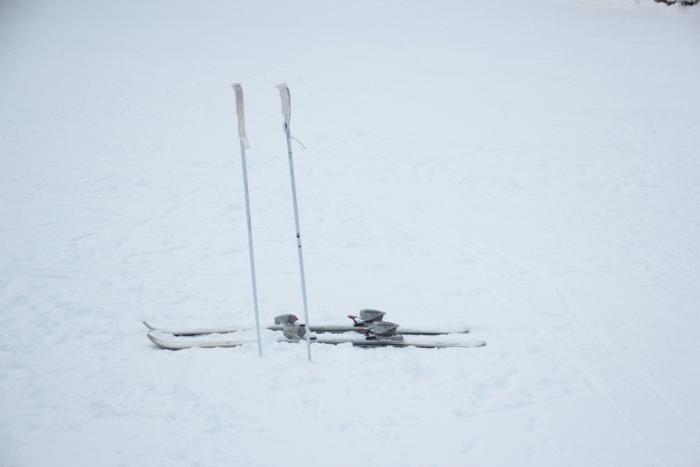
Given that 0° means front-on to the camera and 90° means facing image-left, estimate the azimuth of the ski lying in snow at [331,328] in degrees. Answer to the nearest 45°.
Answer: approximately 90°

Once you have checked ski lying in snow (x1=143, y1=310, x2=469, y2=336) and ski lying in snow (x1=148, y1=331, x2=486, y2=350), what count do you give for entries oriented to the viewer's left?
2

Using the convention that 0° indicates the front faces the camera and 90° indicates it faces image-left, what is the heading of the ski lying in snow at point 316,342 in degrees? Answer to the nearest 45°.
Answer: approximately 90°

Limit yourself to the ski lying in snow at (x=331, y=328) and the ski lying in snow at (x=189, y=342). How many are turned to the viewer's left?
2
